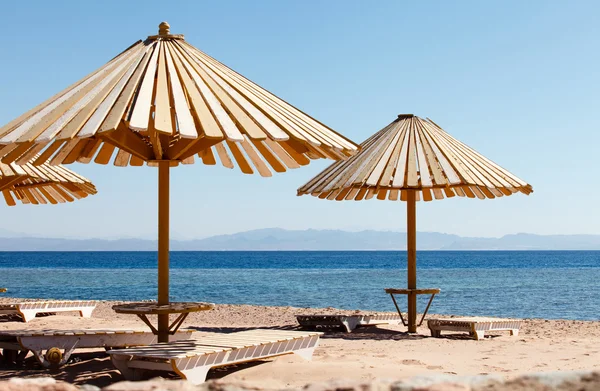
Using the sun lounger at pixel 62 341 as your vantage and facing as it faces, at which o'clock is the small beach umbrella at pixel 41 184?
The small beach umbrella is roughly at 10 o'clock from the sun lounger.

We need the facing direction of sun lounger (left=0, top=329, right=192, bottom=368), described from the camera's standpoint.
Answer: facing away from the viewer and to the right of the viewer
